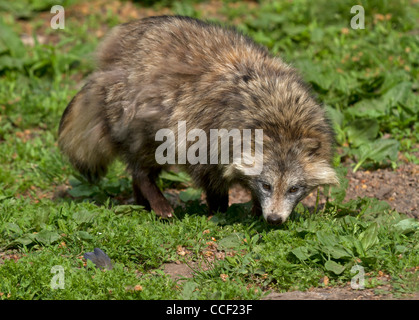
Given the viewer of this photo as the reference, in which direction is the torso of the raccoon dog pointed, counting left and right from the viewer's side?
facing the viewer and to the right of the viewer
